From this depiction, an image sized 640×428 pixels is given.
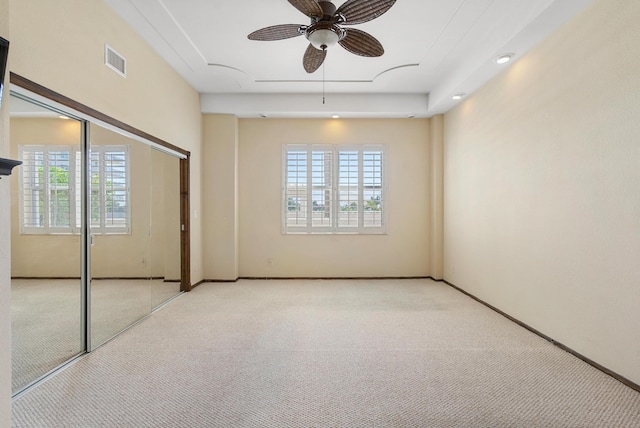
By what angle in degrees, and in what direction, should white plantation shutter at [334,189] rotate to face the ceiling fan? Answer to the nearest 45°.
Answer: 0° — it already faces it

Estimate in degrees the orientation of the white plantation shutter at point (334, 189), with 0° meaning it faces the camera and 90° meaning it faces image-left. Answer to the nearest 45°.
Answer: approximately 0°

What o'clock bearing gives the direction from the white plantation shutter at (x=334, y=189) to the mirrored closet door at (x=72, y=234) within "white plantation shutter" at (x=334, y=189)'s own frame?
The mirrored closet door is roughly at 1 o'clock from the white plantation shutter.
